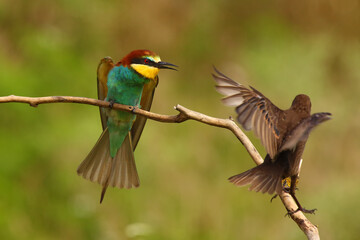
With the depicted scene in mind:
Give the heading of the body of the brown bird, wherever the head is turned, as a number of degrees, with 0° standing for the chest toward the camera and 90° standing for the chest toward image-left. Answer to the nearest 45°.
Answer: approximately 225°

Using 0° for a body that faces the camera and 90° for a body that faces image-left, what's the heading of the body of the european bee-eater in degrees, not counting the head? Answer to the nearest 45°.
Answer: approximately 315°

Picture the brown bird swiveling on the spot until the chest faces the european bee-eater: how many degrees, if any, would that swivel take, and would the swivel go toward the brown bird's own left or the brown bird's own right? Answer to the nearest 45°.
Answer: approximately 90° to the brown bird's own left
